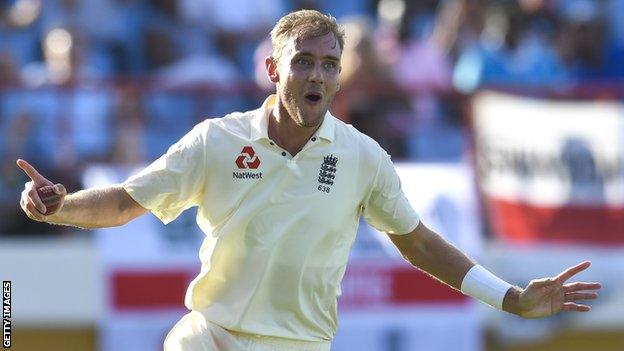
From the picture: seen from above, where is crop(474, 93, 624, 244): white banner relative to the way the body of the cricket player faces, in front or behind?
behind

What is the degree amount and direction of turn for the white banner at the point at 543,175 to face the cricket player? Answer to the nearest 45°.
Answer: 0° — it already faces them

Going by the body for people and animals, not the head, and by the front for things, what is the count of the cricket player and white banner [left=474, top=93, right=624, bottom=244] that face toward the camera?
2

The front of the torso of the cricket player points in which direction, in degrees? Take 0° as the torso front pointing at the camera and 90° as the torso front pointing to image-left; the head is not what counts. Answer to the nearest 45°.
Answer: approximately 0°
